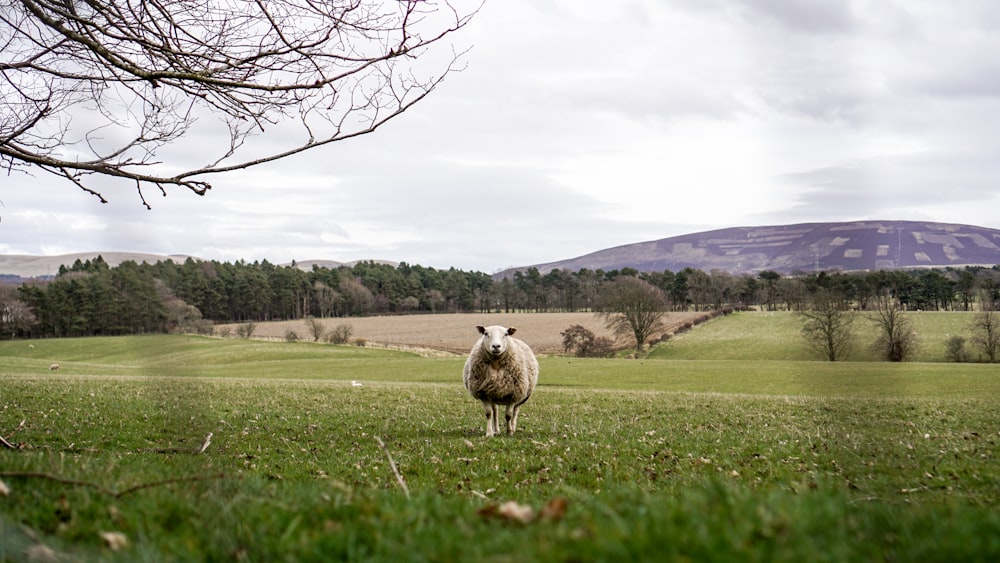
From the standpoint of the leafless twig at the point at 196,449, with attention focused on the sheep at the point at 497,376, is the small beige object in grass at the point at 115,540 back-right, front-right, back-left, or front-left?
back-right

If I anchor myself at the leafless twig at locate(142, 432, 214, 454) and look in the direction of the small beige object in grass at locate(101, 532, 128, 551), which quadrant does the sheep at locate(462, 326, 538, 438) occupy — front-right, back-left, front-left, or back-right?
back-left

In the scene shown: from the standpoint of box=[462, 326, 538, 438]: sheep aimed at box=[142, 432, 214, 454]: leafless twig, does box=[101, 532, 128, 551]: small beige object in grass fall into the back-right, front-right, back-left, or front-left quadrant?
front-left

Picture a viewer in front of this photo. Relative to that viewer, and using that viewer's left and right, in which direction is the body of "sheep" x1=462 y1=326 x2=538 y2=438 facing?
facing the viewer

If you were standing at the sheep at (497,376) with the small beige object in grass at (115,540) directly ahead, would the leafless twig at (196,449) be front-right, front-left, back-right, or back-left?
front-right

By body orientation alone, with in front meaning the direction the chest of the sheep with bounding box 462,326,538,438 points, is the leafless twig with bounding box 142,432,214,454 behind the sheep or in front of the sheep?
in front

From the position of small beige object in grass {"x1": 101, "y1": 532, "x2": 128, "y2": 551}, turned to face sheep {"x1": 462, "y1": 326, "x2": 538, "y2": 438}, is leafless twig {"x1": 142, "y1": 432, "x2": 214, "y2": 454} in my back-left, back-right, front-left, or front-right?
front-left

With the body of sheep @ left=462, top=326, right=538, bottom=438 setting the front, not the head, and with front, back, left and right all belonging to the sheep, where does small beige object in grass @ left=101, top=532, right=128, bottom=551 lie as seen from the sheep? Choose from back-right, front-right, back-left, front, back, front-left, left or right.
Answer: front
